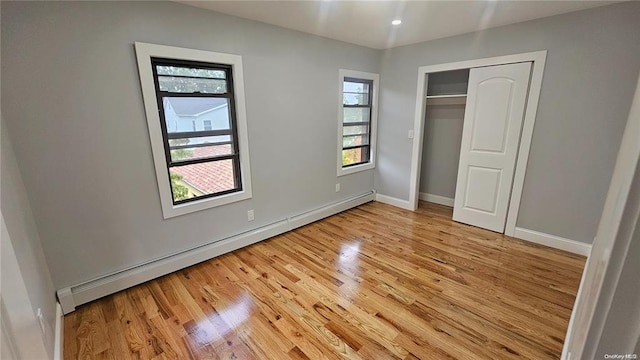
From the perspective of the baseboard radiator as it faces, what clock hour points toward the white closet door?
The white closet door is roughly at 11 o'clock from the baseboard radiator.

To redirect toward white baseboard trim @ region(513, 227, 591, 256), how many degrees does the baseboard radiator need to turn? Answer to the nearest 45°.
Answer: approximately 45° to its left

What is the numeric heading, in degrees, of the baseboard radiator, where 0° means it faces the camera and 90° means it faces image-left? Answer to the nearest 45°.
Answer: approximately 315°

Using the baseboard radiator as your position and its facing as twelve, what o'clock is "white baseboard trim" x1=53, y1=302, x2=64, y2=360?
The white baseboard trim is roughly at 3 o'clock from the baseboard radiator.

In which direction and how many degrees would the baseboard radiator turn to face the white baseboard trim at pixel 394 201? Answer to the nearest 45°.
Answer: approximately 45° to its left

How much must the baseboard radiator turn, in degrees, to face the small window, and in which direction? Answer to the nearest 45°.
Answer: approximately 45° to its left
